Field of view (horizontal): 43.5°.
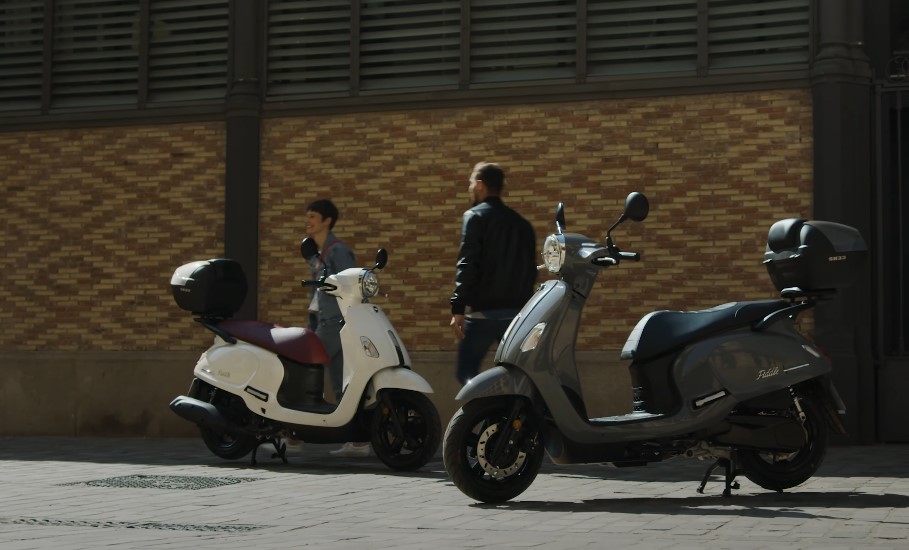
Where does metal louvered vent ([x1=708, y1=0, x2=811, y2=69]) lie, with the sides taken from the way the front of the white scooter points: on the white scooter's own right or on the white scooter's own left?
on the white scooter's own left

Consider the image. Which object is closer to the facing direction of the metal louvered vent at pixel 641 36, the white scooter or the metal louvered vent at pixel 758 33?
the white scooter

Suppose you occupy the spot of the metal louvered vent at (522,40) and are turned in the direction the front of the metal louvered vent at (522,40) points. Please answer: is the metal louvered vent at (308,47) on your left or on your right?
on your right

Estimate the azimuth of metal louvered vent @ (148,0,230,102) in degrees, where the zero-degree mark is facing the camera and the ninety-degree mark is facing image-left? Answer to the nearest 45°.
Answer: approximately 0°

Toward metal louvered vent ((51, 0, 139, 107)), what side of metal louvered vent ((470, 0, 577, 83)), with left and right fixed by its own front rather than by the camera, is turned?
right

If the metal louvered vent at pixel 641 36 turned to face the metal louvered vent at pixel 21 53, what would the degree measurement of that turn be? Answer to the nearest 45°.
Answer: approximately 90° to its right

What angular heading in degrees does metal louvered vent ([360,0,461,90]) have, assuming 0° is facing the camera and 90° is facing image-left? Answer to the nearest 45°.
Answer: approximately 0°

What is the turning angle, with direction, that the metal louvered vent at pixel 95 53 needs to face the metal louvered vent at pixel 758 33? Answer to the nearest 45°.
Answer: approximately 45° to its left

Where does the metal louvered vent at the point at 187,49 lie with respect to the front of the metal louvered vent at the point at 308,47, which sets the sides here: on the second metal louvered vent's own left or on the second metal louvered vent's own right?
on the second metal louvered vent's own right
